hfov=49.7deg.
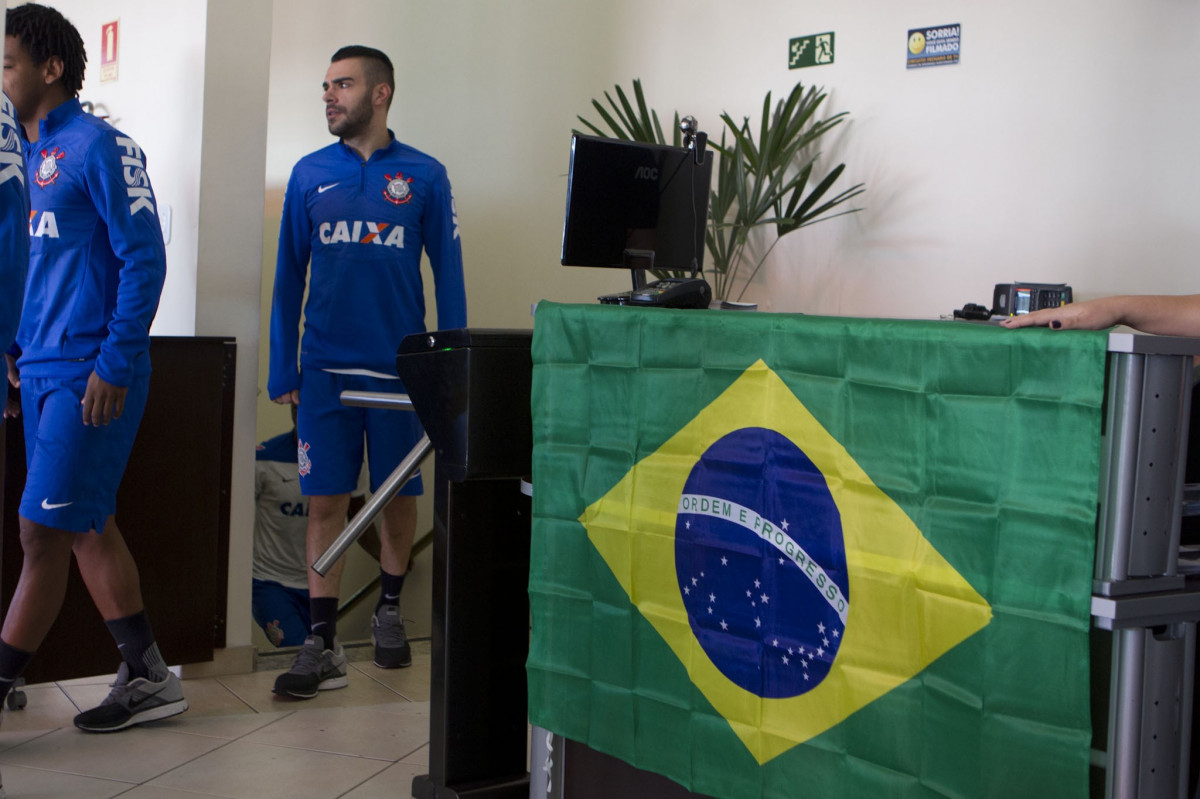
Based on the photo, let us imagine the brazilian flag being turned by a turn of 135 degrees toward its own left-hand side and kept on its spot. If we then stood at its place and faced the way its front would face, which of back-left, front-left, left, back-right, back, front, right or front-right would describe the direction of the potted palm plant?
left

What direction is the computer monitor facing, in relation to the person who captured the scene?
facing away from the viewer and to the left of the viewer

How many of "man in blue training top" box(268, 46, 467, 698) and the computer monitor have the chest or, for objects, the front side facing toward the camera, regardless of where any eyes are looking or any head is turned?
1

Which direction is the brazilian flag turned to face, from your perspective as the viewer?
facing the viewer and to the left of the viewer

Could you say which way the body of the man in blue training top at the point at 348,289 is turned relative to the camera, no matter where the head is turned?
toward the camera

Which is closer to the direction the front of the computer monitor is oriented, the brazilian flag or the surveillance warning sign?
the surveillance warning sign

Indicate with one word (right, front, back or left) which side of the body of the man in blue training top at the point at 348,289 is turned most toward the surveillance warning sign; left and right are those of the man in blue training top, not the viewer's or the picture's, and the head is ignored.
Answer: left

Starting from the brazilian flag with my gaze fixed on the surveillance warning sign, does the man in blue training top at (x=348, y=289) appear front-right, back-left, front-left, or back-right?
front-left

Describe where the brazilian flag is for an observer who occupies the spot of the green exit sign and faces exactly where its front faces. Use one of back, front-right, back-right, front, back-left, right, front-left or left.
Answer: front-left
